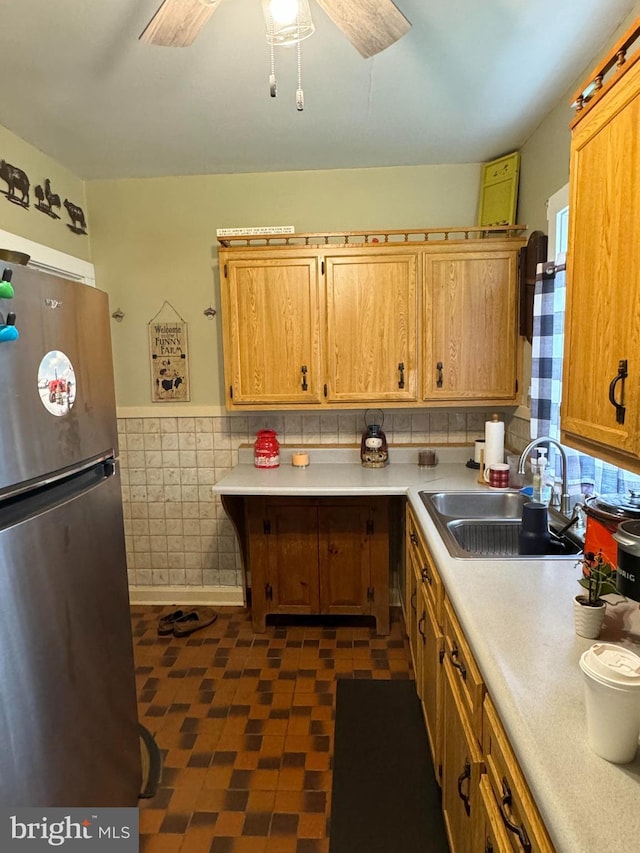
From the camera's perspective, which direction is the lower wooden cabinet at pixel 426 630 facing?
to the viewer's left

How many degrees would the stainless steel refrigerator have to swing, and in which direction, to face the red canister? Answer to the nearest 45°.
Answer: approximately 90° to its left

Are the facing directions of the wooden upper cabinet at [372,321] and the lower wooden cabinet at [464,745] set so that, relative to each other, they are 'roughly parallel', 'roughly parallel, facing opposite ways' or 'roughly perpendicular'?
roughly perpendicular

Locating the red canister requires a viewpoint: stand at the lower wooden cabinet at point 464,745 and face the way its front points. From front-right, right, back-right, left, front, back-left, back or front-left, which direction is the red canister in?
front-right

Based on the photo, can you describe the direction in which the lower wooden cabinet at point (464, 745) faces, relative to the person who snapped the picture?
facing to the left of the viewer

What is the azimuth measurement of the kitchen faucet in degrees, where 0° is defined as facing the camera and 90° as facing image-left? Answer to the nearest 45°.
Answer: approximately 90°

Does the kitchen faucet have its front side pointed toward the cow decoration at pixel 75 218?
yes

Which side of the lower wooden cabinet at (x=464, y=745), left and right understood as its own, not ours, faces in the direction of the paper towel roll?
right
